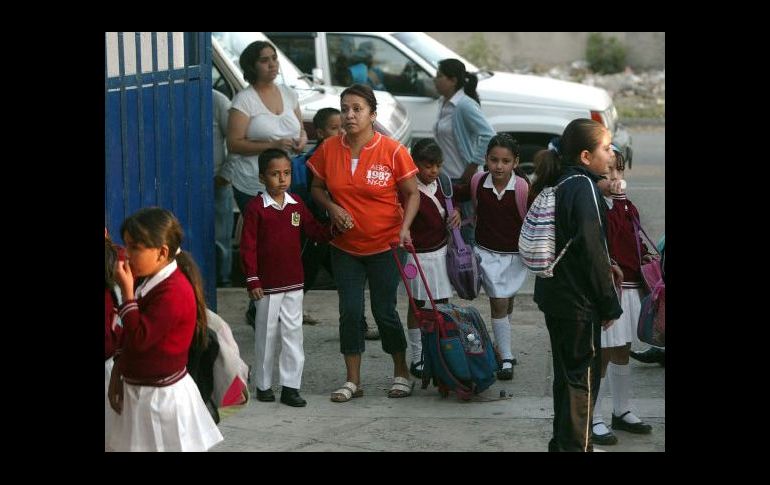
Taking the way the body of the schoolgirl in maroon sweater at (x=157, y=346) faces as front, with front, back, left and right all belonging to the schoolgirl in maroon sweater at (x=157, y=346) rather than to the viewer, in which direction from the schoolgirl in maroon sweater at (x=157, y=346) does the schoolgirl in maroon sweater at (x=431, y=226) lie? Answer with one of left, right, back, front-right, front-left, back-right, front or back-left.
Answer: back-right

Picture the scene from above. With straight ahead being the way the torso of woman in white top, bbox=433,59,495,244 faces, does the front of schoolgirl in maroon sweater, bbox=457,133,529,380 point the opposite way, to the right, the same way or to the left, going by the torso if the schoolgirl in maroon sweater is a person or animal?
to the left

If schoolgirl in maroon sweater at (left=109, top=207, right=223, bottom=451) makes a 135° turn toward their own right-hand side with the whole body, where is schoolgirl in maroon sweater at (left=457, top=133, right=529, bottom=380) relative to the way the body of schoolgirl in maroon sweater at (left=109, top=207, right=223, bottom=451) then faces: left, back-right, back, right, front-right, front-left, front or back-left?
front

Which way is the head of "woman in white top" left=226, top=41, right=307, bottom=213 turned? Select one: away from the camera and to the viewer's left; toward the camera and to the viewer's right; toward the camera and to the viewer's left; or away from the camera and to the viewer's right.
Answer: toward the camera and to the viewer's right

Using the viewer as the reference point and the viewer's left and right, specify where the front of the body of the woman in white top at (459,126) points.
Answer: facing to the left of the viewer

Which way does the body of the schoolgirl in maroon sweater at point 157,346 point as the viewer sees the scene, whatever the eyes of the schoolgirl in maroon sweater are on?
to the viewer's left

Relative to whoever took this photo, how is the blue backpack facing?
facing the viewer and to the right of the viewer

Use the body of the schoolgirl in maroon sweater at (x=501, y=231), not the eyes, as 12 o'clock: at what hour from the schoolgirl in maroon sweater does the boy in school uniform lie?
The boy in school uniform is roughly at 2 o'clock from the schoolgirl in maroon sweater.

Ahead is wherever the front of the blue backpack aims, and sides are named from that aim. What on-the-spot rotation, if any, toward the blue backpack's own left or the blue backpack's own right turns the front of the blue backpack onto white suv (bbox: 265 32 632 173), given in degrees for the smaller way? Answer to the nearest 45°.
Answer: approximately 135° to the blue backpack's own left

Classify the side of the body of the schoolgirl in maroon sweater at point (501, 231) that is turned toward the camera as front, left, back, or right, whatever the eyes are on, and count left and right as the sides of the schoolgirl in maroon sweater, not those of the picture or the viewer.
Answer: front

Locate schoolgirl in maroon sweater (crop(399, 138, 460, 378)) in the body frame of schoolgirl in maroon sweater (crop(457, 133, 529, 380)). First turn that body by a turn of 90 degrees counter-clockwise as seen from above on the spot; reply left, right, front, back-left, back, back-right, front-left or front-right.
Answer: back

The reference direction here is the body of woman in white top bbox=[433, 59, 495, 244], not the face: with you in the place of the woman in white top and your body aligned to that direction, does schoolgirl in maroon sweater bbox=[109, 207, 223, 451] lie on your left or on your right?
on your left
